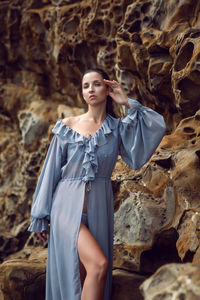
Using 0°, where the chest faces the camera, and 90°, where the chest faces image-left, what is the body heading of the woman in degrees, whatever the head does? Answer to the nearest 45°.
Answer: approximately 0°
